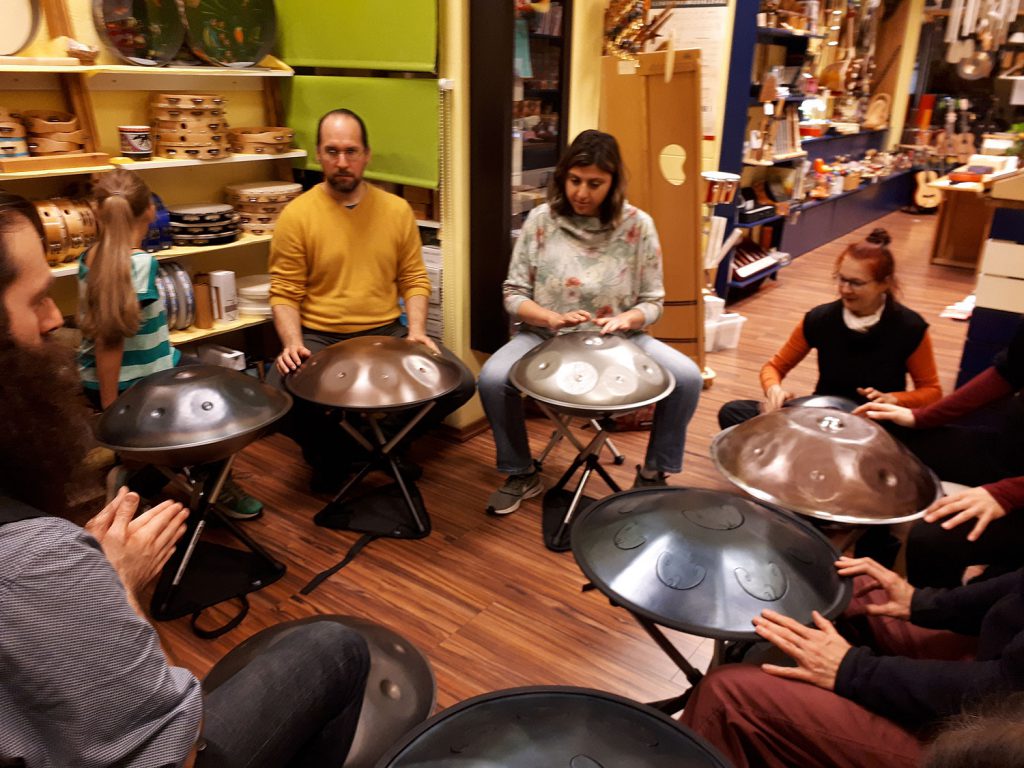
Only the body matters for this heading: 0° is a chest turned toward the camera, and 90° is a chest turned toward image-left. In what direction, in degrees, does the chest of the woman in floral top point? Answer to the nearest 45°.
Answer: approximately 0°

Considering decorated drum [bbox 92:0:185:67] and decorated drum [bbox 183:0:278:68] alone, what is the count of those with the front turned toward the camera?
2

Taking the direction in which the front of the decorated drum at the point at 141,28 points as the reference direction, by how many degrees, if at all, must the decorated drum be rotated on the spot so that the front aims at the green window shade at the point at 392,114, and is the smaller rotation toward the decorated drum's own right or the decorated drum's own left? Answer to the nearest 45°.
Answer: approximately 90° to the decorated drum's own left

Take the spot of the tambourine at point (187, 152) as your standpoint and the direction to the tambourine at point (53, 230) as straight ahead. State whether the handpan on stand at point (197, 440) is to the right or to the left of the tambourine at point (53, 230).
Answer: left

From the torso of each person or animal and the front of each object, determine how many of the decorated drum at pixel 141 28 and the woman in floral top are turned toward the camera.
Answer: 2
